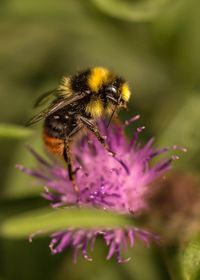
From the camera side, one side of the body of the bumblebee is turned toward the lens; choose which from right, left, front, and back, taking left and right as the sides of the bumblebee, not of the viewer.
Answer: right
